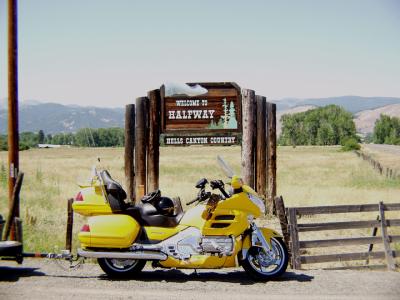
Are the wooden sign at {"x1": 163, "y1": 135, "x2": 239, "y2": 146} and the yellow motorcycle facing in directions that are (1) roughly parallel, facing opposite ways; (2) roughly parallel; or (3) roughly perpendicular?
roughly perpendicular

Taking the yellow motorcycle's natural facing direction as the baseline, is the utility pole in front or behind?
behind

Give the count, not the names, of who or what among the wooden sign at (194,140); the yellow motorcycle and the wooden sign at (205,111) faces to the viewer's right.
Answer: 1

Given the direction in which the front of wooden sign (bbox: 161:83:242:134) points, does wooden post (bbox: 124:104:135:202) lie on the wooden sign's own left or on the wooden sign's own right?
on the wooden sign's own right

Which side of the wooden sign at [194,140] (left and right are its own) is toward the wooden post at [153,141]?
right

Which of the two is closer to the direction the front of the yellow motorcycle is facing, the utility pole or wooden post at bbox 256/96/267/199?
the wooden post

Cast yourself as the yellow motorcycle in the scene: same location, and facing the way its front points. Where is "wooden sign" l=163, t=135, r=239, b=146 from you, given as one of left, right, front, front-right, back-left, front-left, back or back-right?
left

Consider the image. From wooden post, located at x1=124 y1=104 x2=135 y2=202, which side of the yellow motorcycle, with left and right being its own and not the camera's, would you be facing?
left

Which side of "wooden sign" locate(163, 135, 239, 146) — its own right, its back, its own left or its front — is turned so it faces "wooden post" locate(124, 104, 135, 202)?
right

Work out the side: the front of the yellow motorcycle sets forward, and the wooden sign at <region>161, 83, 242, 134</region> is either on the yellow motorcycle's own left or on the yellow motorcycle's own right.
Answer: on the yellow motorcycle's own left

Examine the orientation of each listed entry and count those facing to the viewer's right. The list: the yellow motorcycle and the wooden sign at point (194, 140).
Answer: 1

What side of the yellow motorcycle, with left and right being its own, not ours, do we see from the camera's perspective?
right
